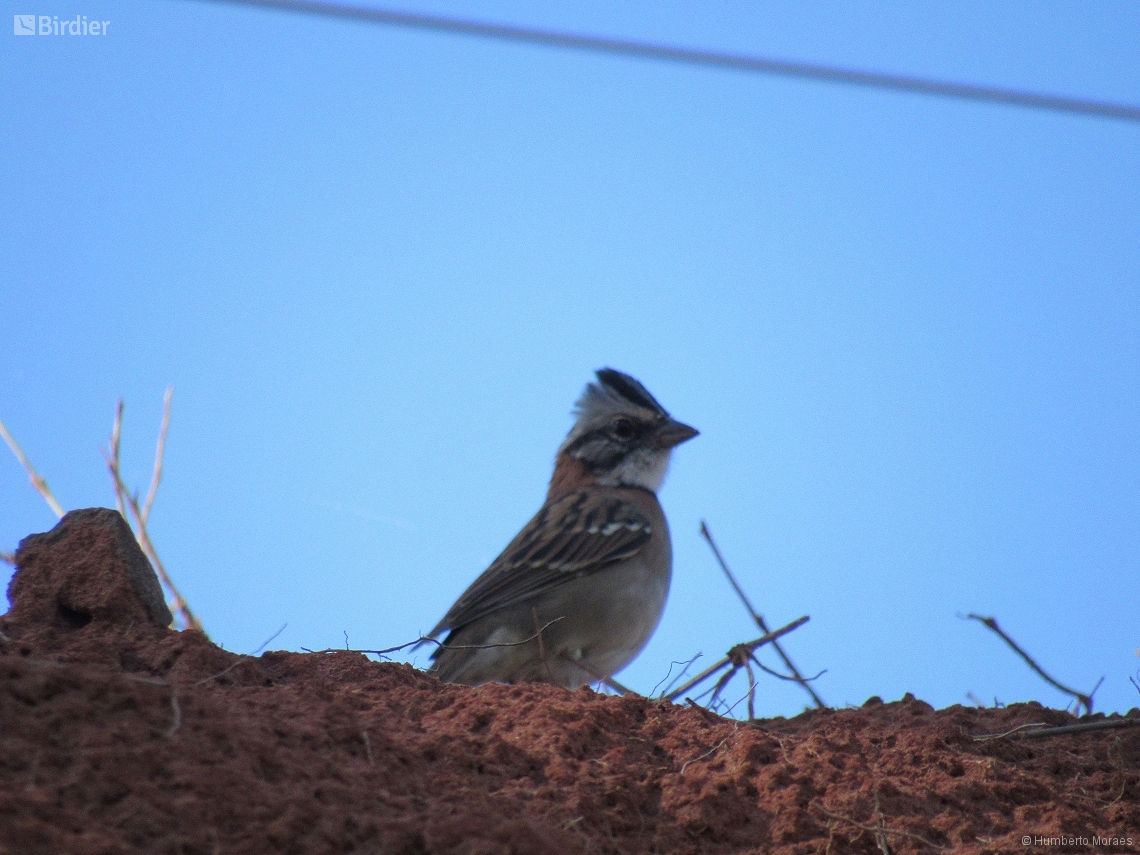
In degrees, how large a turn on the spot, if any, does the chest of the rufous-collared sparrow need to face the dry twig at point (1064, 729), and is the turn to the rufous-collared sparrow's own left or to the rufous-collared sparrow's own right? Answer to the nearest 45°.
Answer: approximately 45° to the rufous-collared sparrow's own right

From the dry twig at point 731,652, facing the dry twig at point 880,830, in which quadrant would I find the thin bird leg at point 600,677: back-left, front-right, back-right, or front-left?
back-right

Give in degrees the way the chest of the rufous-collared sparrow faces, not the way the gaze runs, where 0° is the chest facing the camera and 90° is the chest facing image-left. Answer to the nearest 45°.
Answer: approximately 270°

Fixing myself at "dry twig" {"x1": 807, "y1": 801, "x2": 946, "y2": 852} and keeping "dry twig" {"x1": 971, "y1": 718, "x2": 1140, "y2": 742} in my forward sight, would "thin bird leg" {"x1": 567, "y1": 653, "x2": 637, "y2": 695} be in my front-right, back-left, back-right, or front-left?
front-left

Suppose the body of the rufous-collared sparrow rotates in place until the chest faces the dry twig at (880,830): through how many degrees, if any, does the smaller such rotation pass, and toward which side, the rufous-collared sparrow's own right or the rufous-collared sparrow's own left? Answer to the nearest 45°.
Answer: approximately 90° to the rufous-collared sparrow's own right
